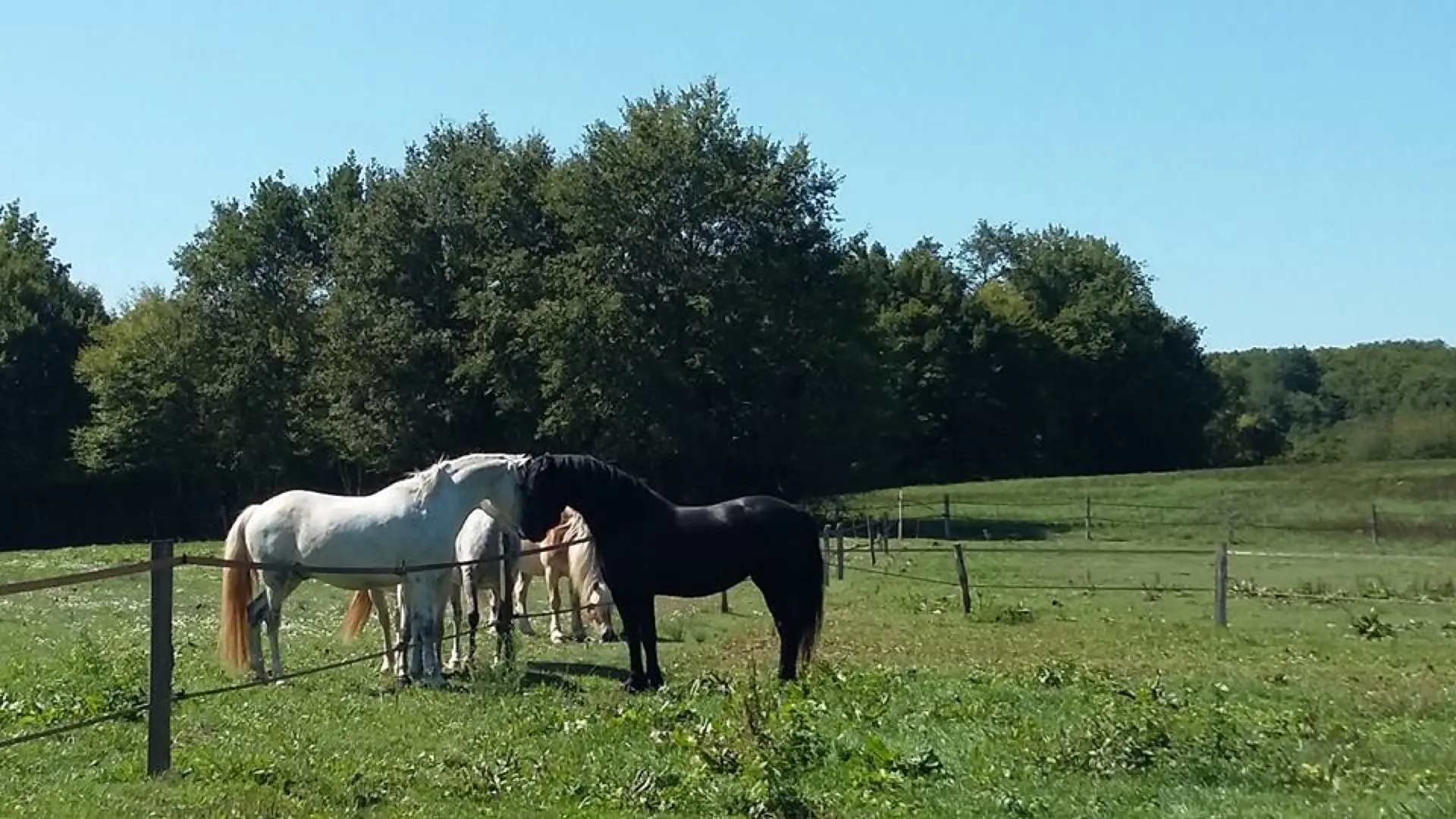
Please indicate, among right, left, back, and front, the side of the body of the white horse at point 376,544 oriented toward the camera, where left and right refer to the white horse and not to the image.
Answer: right

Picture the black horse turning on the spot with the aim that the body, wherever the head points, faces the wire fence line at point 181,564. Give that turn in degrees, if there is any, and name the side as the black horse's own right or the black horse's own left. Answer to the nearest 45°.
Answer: approximately 45° to the black horse's own left

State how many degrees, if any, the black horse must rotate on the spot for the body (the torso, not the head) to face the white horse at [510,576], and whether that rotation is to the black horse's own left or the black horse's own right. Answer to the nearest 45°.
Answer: approximately 45° to the black horse's own right

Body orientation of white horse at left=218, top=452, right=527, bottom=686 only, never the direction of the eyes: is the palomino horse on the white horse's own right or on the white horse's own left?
on the white horse's own left

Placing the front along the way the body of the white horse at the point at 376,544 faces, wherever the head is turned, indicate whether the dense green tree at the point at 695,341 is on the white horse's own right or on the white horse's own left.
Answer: on the white horse's own left

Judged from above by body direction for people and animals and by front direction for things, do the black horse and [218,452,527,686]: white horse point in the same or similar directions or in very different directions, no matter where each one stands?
very different directions

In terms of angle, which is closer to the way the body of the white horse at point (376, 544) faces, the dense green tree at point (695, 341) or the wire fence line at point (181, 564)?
the dense green tree

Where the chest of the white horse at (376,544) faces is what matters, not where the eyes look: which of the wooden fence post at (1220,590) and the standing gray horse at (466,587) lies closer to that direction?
the wooden fence post

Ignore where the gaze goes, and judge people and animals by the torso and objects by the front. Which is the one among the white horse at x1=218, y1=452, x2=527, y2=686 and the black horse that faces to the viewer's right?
the white horse

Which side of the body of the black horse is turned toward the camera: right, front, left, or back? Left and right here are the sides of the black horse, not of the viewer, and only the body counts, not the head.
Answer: left

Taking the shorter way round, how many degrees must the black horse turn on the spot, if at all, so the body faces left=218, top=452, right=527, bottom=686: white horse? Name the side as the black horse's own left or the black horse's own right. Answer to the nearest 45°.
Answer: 0° — it already faces it

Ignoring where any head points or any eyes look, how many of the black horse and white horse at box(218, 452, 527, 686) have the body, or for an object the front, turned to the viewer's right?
1
